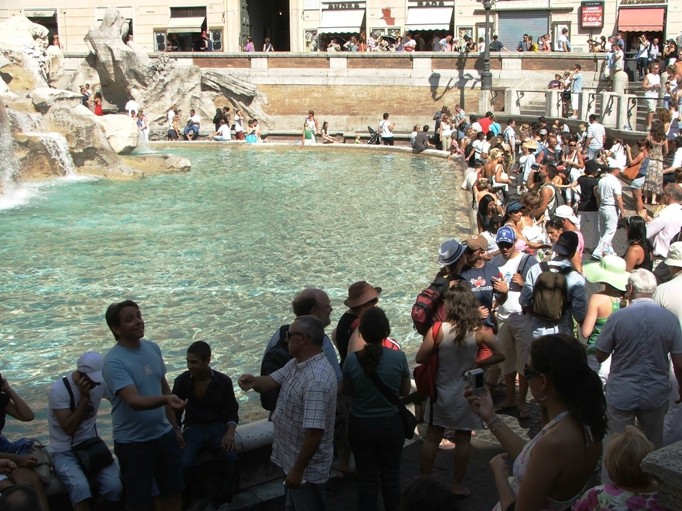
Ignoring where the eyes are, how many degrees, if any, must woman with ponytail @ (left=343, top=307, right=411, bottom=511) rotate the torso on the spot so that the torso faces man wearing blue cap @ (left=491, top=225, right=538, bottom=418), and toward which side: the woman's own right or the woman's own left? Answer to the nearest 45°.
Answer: approximately 45° to the woman's own right

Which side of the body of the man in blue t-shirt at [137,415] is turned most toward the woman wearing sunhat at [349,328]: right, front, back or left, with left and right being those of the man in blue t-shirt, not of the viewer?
left

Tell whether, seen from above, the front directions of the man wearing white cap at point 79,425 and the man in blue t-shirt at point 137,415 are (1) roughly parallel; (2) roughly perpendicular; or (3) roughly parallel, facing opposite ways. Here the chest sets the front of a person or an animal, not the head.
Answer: roughly parallel

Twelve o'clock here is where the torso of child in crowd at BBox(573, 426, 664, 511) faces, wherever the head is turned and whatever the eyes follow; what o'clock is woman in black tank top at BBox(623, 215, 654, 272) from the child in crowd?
The woman in black tank top is roughly at 12 o'clock from the child in crowd.

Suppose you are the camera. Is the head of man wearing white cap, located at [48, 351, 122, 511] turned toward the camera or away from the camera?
toward the camera

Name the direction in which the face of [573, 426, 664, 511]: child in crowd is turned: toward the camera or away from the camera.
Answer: away from the camera

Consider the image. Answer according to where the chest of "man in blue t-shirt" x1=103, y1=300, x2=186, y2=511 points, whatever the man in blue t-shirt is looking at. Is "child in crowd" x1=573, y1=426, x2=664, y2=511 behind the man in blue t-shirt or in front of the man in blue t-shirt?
in front

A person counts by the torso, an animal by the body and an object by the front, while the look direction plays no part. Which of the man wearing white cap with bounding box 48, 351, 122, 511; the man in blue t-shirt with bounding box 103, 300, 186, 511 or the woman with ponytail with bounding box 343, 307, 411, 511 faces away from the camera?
the woman with ponytail

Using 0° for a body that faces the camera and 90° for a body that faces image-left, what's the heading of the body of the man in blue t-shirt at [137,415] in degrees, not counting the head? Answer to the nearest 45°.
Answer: approximately 315°

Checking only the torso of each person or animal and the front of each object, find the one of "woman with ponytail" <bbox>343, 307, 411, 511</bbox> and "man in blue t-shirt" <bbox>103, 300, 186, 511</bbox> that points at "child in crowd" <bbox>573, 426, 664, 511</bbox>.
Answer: the man in blue t-shirt

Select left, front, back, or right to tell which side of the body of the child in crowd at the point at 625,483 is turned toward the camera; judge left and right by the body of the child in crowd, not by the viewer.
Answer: back

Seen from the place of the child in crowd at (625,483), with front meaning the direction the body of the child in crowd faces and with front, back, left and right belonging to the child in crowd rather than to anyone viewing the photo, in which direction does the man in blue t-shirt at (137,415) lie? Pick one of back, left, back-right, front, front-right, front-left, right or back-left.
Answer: left

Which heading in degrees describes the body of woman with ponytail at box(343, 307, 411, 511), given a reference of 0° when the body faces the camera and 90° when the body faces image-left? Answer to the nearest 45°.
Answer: approximately 180°

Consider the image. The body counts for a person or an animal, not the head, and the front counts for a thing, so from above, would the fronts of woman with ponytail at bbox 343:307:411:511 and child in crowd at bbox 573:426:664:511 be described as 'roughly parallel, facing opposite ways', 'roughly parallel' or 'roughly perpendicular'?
roughly parallel

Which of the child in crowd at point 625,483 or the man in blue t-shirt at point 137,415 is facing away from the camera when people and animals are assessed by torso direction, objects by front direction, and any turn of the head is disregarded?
the child in crowd

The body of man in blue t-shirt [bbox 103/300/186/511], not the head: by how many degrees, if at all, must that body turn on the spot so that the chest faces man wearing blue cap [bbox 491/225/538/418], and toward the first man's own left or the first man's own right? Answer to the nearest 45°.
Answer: approximately 90° to the first man's own left
